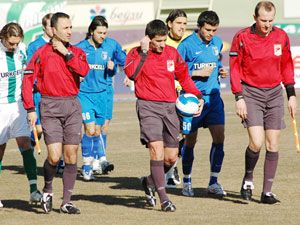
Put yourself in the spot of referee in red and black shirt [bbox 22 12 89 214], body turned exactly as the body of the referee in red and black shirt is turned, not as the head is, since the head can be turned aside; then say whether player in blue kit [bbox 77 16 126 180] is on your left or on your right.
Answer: on your left

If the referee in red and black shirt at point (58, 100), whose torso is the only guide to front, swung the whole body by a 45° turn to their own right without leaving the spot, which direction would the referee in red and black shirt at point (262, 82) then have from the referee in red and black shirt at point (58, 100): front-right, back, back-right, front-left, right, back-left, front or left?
left

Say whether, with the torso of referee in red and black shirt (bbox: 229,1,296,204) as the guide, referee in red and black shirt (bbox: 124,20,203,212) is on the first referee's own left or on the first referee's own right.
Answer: on the first referee's own right

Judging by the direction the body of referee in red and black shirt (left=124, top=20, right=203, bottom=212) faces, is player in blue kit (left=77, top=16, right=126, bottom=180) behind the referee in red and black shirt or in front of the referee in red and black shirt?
behind

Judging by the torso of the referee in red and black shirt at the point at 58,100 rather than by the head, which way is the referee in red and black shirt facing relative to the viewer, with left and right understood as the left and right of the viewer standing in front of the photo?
facing the viewer and to the right of the viewer

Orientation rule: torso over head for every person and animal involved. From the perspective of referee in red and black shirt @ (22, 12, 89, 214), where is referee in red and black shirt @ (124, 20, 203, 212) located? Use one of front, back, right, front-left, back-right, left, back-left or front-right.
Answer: front-left

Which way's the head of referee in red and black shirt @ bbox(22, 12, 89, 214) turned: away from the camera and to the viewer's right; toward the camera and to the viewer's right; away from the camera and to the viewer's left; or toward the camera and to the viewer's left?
toward the camera and to the viewer's right

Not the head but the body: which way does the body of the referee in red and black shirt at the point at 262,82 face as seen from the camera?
toward the camera

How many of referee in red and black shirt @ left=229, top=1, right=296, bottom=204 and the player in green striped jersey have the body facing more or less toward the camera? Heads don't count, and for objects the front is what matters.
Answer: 2

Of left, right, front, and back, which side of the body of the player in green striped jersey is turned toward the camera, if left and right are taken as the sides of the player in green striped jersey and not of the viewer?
front
